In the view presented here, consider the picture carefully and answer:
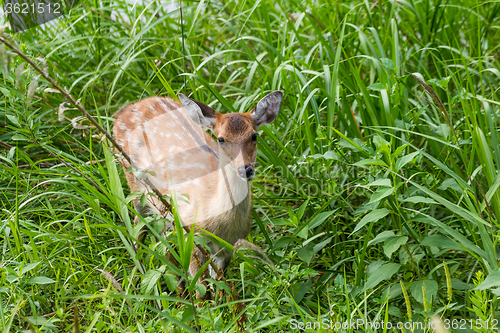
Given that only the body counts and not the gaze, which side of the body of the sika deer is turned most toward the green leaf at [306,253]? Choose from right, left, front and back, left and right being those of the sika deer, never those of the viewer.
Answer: front

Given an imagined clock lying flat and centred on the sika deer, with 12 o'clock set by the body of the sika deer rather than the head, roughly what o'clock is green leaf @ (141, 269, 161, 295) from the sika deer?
The green leaf is roughly at 2 o'clock from the sika deer.

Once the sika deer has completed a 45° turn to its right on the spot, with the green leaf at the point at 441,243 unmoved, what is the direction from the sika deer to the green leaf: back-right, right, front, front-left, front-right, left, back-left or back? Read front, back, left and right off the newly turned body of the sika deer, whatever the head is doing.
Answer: front-left

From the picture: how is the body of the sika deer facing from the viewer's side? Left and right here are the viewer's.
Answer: facing the viewer and to the right of the viewer

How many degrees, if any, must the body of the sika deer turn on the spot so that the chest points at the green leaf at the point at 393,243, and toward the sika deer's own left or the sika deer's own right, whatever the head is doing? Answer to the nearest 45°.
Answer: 0° — it already faces it

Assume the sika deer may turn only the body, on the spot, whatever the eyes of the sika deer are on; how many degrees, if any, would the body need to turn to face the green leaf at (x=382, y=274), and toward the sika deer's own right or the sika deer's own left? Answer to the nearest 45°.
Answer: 0° — it already faces it

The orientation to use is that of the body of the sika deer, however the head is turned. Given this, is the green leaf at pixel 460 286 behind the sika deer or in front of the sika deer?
in front

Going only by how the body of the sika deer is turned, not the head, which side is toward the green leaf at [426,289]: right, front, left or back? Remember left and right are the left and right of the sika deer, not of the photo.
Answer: front

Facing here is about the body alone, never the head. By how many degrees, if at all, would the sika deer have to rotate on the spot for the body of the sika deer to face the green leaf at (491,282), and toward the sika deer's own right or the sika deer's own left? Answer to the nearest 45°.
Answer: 0° — it already faces it
